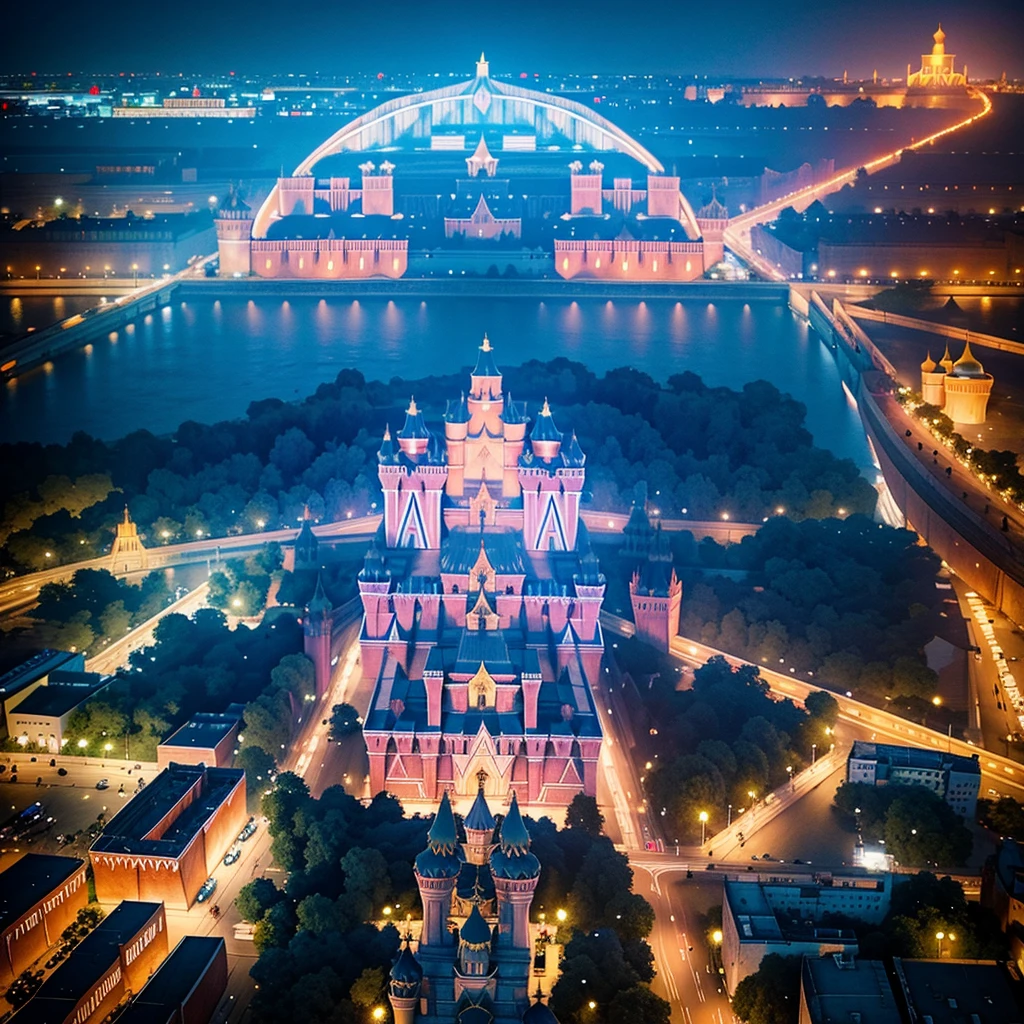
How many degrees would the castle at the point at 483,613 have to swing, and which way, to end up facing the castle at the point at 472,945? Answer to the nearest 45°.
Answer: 0° — it already faces it

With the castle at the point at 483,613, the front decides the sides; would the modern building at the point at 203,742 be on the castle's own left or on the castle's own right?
on the castle's own right

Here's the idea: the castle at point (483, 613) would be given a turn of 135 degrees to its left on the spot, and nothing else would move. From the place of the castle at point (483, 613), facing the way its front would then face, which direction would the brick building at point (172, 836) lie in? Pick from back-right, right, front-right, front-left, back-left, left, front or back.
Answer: back

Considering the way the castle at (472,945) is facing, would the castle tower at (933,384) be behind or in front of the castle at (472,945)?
behind

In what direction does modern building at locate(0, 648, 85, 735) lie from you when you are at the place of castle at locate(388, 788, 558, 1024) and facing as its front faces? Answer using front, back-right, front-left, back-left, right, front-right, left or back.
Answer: back-right

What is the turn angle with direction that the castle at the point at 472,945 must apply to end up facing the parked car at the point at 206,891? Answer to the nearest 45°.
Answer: approximately 135° to its right

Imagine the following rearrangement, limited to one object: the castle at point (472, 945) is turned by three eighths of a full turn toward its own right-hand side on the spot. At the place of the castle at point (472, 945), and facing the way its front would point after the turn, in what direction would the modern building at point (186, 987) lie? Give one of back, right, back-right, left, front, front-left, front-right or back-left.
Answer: front-left

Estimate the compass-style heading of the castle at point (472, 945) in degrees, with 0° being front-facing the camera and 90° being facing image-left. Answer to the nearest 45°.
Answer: approximately 0°

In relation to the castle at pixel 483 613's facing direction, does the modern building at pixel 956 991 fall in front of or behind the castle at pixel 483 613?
in front

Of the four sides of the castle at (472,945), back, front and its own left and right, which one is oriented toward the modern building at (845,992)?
left

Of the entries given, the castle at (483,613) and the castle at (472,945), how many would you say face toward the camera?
2
